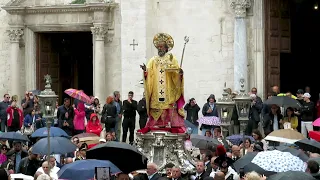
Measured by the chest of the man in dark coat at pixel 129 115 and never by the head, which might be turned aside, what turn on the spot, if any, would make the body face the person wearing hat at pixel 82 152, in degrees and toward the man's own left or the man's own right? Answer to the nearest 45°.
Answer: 0° — they already face them

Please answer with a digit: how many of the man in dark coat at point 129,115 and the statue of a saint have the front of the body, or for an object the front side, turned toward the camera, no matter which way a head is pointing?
2

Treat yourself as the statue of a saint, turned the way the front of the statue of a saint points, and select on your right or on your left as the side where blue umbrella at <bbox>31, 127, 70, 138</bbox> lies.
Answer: on your right

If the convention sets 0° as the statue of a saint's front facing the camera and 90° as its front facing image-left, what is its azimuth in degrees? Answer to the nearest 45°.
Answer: approximately 0°

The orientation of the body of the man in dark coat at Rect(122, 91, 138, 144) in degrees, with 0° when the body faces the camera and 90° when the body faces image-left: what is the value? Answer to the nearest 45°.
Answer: approximately 0°

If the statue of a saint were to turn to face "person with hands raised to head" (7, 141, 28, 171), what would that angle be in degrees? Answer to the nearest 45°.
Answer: approximately 90° to its right

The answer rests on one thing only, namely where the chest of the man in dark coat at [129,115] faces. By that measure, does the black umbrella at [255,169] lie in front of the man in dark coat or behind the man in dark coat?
in front

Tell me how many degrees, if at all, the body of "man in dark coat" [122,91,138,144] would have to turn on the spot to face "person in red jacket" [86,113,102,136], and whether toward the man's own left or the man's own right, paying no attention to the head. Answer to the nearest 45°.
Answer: approximately 45° to the man's own right

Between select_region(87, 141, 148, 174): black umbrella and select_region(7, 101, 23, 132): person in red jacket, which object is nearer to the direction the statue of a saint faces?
the black umbrella
